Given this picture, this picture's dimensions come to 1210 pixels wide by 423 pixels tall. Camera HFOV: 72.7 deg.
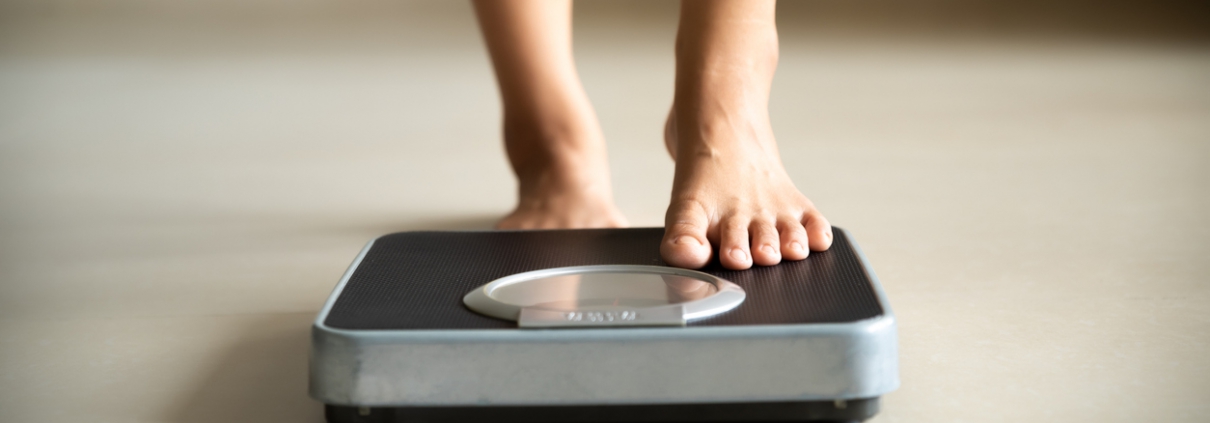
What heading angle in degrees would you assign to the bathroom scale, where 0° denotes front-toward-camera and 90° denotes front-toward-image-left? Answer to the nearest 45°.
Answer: approximately 0°
